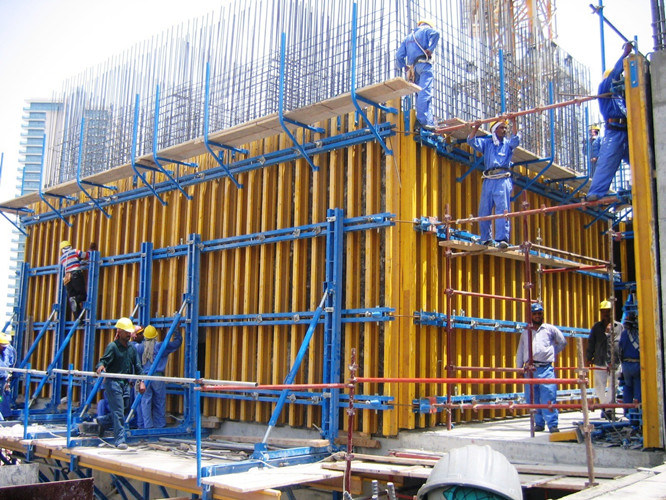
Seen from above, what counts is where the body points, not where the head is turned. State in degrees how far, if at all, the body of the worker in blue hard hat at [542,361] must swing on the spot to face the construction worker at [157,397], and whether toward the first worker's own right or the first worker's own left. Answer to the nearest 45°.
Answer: approximately 90° to the first worker's own right

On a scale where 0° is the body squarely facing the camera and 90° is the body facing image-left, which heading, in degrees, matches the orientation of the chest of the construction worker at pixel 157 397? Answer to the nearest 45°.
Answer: approximately 180°

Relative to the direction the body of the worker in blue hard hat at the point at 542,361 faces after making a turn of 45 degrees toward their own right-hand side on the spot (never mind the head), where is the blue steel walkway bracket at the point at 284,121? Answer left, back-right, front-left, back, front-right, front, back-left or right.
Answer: front-right

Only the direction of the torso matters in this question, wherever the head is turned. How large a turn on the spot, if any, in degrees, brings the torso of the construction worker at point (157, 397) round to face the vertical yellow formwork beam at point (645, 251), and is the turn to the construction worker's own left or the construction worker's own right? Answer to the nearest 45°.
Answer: approximately 135° to the construction worker's own right

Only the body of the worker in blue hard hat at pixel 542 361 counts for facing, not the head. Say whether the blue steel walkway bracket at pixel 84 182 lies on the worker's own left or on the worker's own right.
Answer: on the worker's own right

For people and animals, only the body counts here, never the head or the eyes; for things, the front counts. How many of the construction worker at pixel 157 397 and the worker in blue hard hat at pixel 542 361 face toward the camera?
1

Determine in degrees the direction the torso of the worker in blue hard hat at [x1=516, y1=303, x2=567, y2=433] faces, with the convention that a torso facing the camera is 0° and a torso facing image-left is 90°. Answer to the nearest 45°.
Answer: approximately 0°

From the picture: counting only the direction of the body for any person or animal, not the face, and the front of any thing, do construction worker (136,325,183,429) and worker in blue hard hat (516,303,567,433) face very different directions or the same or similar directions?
very different directions

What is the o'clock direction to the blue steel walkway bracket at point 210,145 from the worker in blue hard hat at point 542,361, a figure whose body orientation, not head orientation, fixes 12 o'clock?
The blue steel walkway bracket is roughly at 3 o'clock from the worker in blue hard hat.
